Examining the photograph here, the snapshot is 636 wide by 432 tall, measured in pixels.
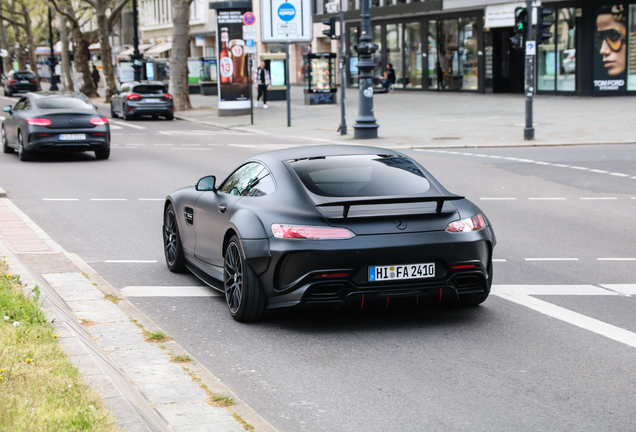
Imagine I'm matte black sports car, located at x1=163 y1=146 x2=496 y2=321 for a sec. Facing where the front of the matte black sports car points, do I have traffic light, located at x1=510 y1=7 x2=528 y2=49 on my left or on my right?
on my right

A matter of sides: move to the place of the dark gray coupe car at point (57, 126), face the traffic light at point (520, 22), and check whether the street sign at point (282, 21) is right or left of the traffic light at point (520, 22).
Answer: left

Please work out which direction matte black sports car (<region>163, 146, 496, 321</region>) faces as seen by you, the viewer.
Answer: facing away from the viewer and to the left of the viewer

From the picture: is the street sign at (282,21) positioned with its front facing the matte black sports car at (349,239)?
yes

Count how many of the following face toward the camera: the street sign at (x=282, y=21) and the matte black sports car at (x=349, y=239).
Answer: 1

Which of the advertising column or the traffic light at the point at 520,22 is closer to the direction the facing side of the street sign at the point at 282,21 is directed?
the traffic light

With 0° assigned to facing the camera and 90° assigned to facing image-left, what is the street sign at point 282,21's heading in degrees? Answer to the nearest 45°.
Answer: approximately 0°
